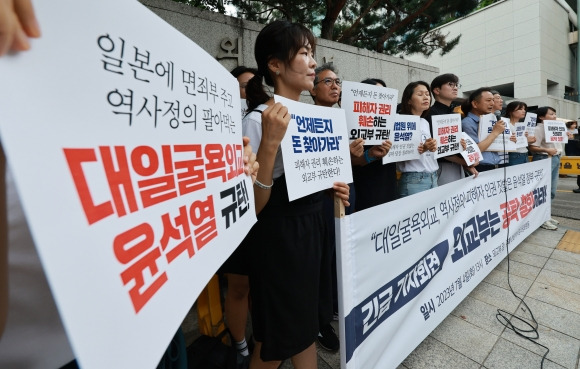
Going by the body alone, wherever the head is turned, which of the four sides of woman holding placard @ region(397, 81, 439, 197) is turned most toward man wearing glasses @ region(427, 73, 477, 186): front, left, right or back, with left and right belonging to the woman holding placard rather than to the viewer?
left

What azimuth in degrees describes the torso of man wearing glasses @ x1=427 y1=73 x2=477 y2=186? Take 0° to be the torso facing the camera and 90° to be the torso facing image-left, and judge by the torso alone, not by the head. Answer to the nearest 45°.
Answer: approximately 315°

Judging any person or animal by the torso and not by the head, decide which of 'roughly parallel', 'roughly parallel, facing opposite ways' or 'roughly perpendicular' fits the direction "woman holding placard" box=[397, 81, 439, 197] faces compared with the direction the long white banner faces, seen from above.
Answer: roughly parallel

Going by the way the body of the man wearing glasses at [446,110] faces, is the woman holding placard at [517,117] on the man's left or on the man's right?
on the man's left

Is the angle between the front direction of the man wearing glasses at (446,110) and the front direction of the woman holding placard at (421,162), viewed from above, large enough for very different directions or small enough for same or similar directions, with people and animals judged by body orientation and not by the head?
same or similar directions

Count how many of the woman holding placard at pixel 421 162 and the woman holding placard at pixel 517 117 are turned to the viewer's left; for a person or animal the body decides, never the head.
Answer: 0

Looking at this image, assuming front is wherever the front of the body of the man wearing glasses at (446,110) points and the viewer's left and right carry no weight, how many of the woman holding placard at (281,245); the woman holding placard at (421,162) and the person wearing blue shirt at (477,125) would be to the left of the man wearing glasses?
1

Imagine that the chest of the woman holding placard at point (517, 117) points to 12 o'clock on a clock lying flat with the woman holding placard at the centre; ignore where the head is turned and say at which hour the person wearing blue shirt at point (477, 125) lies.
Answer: The person wearing blue shirt is roughly at 2 o'clock from the woman holding placard.

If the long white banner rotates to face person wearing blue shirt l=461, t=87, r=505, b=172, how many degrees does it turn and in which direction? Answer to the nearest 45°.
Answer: approximately 135° to its left

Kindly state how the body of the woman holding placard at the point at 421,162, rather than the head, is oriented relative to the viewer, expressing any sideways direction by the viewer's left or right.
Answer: facing the viewer and to the right of the viewer

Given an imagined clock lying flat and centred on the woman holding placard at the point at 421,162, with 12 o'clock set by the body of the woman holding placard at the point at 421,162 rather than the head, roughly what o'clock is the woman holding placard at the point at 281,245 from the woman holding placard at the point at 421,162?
the woman holding placard at the point at 281,245 is roughly at 2 o'clock from the woman holding placard at the point at 421,162.

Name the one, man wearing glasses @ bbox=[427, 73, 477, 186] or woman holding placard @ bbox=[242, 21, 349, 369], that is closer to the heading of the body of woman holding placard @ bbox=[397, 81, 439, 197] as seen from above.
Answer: the woman holding placard
